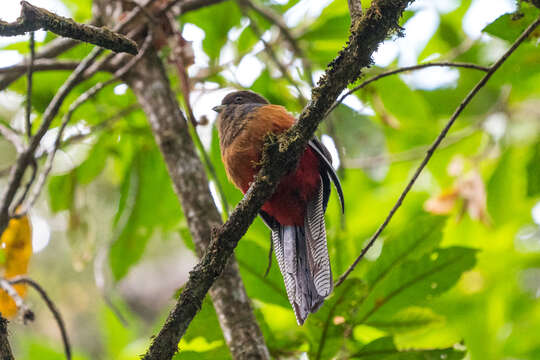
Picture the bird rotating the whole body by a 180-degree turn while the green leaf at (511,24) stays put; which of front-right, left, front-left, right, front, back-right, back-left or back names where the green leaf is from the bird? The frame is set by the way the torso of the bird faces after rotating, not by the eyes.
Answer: right

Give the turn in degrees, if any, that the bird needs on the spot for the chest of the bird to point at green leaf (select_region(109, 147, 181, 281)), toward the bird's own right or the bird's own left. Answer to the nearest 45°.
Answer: approximately 90° to the bird's own right

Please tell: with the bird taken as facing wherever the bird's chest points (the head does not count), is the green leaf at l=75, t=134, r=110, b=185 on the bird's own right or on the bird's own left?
on the bird's own right

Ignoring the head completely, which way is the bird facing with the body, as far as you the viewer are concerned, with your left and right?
facing the viewer and to the left of the viewer
